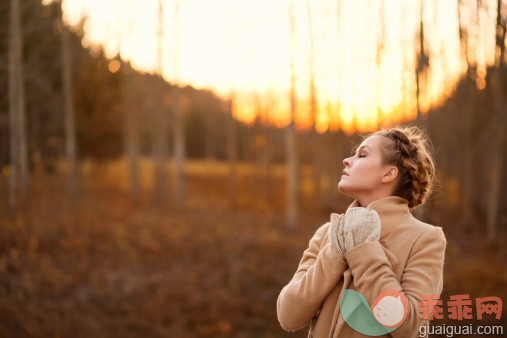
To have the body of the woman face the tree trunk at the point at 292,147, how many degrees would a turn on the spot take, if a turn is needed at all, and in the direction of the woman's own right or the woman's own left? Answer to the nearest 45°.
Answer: approximately 135° to the woman's own right

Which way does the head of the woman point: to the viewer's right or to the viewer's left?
to the viewer's left

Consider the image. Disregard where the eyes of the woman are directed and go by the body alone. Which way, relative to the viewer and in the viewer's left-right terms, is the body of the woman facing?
facing the viewer and to the left of the viewer

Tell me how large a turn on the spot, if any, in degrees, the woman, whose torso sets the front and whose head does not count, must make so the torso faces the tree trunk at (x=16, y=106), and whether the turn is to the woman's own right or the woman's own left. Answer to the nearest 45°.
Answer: approximately 90° to the woman's own right

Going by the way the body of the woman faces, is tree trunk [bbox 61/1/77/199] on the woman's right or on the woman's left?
on the woman's right

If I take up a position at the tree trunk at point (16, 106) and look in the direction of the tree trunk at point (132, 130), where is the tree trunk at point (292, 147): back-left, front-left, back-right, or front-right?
front-right

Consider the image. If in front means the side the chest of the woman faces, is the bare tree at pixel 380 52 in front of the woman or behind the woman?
behind

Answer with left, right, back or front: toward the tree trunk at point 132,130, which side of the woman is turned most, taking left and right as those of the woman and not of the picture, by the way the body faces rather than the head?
right
